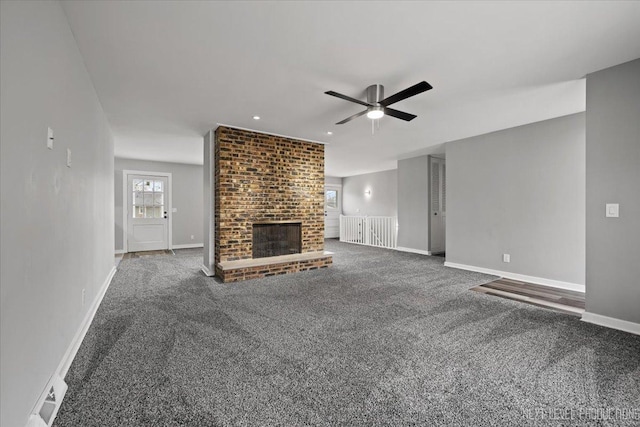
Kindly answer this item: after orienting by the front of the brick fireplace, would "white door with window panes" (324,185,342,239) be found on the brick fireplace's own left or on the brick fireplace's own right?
on the brick fireplace's own left

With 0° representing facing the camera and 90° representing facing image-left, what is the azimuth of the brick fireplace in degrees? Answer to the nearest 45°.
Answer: approximately 315°

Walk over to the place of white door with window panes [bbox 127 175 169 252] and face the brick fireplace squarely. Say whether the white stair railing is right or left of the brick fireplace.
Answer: left

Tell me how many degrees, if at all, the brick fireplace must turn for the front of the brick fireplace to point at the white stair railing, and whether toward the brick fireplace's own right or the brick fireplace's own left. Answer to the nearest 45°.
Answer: approximately 90° to the brick fireplace's own left

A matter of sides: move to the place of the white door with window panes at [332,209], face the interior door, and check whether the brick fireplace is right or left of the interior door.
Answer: right

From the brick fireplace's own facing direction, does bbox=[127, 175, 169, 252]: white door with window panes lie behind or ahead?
behind
